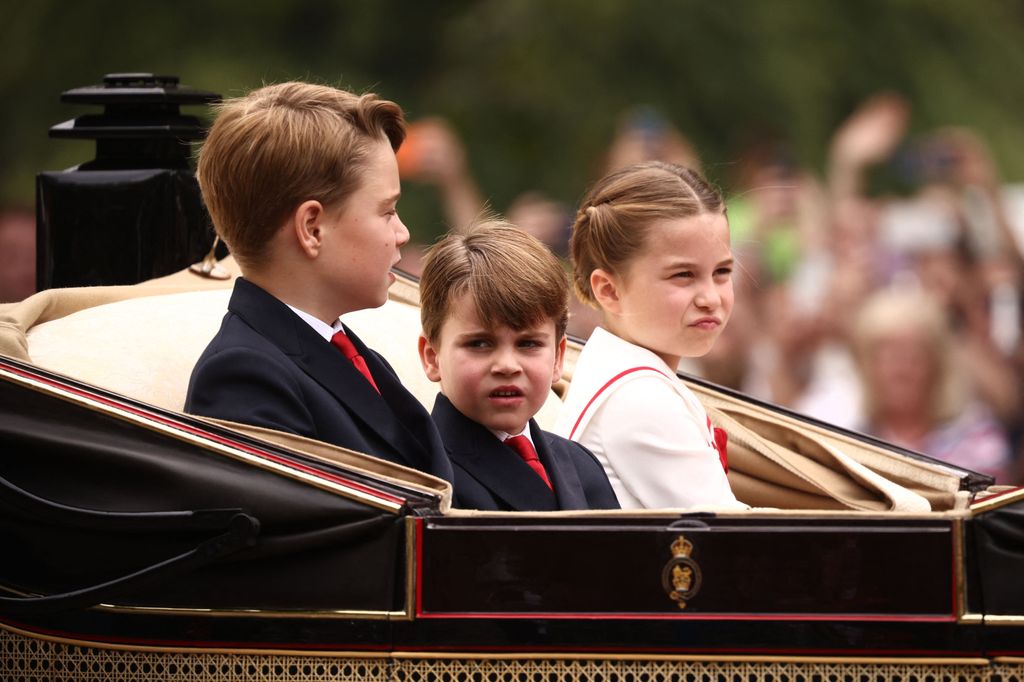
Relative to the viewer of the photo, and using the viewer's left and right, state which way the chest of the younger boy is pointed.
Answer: facing the viewer and to the right of the viewer

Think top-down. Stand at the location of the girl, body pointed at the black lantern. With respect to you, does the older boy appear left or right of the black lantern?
left

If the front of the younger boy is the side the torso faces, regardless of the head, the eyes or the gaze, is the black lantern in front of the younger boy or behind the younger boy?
behind

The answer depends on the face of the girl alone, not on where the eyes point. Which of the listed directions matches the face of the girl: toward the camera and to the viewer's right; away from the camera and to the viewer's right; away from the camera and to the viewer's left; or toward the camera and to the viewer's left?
toward the camera and to the viewer's right

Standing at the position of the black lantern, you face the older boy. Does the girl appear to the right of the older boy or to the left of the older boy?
left
